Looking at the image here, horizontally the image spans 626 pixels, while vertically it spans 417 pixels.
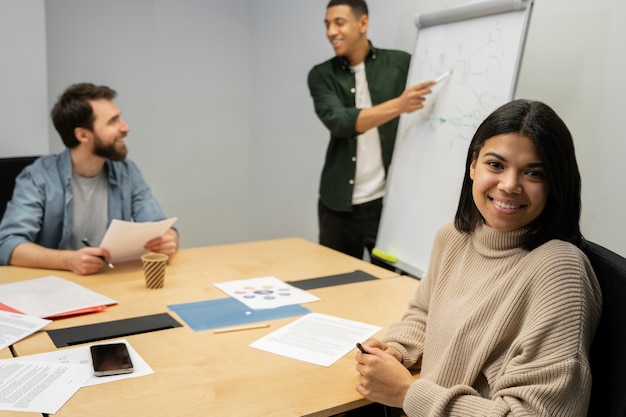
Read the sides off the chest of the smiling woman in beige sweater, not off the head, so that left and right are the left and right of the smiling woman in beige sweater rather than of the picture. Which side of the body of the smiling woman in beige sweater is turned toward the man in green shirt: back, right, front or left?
right

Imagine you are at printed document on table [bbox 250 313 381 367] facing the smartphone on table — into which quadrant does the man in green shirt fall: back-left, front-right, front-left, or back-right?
back-right

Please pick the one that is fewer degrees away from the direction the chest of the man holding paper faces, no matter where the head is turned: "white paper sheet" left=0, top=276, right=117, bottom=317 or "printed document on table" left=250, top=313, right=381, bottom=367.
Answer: the printed document on table

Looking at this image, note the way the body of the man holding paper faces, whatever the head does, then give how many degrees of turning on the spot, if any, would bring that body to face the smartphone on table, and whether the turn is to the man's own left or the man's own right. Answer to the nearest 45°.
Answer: approximately 45° to the man's own right

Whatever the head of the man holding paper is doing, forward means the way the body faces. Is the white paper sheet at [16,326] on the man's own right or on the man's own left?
on the man's own right

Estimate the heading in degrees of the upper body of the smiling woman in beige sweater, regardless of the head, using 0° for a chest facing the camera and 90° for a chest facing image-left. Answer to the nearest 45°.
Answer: approximately 45°

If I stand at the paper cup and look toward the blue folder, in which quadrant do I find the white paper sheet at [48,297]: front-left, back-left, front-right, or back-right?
back-right

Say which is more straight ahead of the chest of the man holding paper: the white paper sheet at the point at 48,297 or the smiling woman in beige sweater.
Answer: the smiling woman in beige sweater

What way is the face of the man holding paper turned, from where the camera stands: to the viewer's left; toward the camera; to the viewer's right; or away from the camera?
to the viewer's right

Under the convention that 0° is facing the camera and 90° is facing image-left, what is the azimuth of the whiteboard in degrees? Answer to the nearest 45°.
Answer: approximately 45°

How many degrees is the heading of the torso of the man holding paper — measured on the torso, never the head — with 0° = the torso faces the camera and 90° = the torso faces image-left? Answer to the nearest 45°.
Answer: approximately 315°
